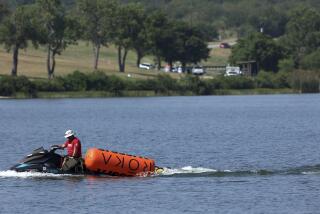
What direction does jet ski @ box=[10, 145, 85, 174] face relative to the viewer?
to the viewer's left

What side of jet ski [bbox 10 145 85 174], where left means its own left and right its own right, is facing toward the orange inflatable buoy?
back
